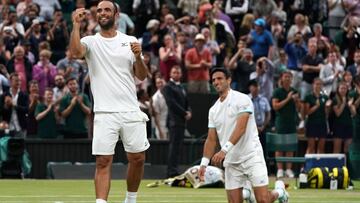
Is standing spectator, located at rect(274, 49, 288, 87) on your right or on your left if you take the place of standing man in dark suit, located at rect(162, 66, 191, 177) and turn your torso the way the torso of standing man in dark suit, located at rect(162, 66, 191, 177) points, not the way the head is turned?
on your left

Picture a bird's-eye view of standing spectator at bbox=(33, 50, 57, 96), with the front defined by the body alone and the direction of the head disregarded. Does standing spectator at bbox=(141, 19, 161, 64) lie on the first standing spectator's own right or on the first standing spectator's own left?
on the first standing spectator's own left

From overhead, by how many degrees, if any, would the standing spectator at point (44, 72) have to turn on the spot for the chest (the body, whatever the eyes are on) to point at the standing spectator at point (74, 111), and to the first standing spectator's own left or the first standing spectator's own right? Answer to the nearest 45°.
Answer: approximately 45° to the first standing spectator's own left

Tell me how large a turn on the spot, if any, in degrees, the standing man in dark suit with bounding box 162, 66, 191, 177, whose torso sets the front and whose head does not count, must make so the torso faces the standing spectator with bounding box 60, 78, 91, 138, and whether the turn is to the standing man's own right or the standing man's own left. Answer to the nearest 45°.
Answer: approximately 135° to the standing man's own right

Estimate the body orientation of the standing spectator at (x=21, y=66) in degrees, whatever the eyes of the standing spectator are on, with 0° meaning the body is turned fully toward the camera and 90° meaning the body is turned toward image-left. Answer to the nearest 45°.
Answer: approximately 0°

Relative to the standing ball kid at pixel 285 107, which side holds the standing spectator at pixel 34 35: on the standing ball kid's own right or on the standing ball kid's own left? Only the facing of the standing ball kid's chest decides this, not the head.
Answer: on the standing ball kid's own right
